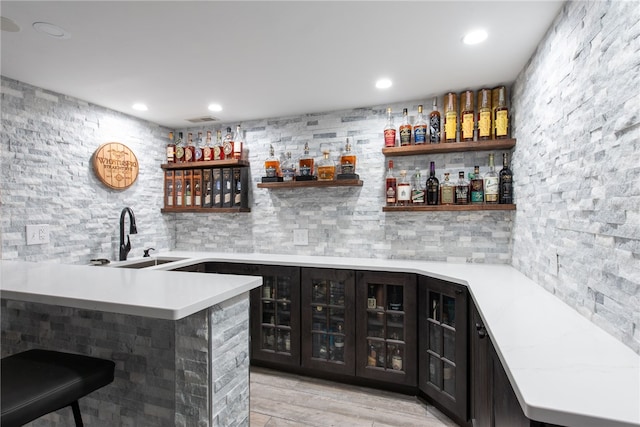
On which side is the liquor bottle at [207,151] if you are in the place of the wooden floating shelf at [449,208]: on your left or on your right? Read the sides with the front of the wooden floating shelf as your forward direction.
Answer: on your right

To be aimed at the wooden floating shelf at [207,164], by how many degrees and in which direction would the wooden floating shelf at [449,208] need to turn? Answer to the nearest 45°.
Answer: approximately 90° to its right

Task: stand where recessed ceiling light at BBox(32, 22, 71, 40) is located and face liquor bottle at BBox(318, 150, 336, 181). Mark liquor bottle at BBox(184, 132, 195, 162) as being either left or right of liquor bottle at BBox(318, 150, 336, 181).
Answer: left

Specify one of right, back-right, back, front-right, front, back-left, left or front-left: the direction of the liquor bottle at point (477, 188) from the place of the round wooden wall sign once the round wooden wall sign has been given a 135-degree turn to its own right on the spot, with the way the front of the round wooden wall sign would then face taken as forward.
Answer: back-left

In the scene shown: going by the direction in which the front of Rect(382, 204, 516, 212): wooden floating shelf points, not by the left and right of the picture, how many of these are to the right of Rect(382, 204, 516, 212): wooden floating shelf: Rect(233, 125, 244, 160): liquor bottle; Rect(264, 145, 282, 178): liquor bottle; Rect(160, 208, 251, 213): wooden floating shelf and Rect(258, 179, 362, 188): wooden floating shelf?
4

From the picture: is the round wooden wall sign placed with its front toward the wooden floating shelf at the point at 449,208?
yes

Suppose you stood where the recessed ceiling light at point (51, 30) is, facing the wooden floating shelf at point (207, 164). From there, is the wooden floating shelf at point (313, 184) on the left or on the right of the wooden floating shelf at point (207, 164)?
right

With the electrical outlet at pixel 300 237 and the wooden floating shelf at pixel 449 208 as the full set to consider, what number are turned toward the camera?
2

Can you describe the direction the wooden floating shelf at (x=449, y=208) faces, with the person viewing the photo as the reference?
facing the viewer

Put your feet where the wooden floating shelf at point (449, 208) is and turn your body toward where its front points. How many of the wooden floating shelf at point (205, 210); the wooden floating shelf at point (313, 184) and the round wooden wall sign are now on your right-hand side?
3

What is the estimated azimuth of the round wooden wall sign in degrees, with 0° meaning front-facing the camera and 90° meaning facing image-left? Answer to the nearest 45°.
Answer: approximately 315°

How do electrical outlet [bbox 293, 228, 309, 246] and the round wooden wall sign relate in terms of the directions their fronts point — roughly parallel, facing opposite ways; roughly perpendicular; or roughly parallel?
roughly perpendicular

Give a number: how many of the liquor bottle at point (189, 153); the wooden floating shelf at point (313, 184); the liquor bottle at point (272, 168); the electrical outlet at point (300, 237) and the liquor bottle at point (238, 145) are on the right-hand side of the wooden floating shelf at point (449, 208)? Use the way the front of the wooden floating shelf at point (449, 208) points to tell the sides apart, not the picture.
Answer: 5

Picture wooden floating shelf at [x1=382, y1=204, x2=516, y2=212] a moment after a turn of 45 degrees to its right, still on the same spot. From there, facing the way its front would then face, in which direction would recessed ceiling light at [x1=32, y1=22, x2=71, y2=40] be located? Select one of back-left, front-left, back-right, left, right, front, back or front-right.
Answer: front

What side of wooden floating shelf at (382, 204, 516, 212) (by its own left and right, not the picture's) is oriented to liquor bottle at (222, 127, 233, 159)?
right

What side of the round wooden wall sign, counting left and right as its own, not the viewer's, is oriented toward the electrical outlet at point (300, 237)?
front

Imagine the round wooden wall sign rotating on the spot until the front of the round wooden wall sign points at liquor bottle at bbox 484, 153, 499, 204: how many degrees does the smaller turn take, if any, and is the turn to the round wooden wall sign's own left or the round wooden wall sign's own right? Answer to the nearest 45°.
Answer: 0° — it already faces it
